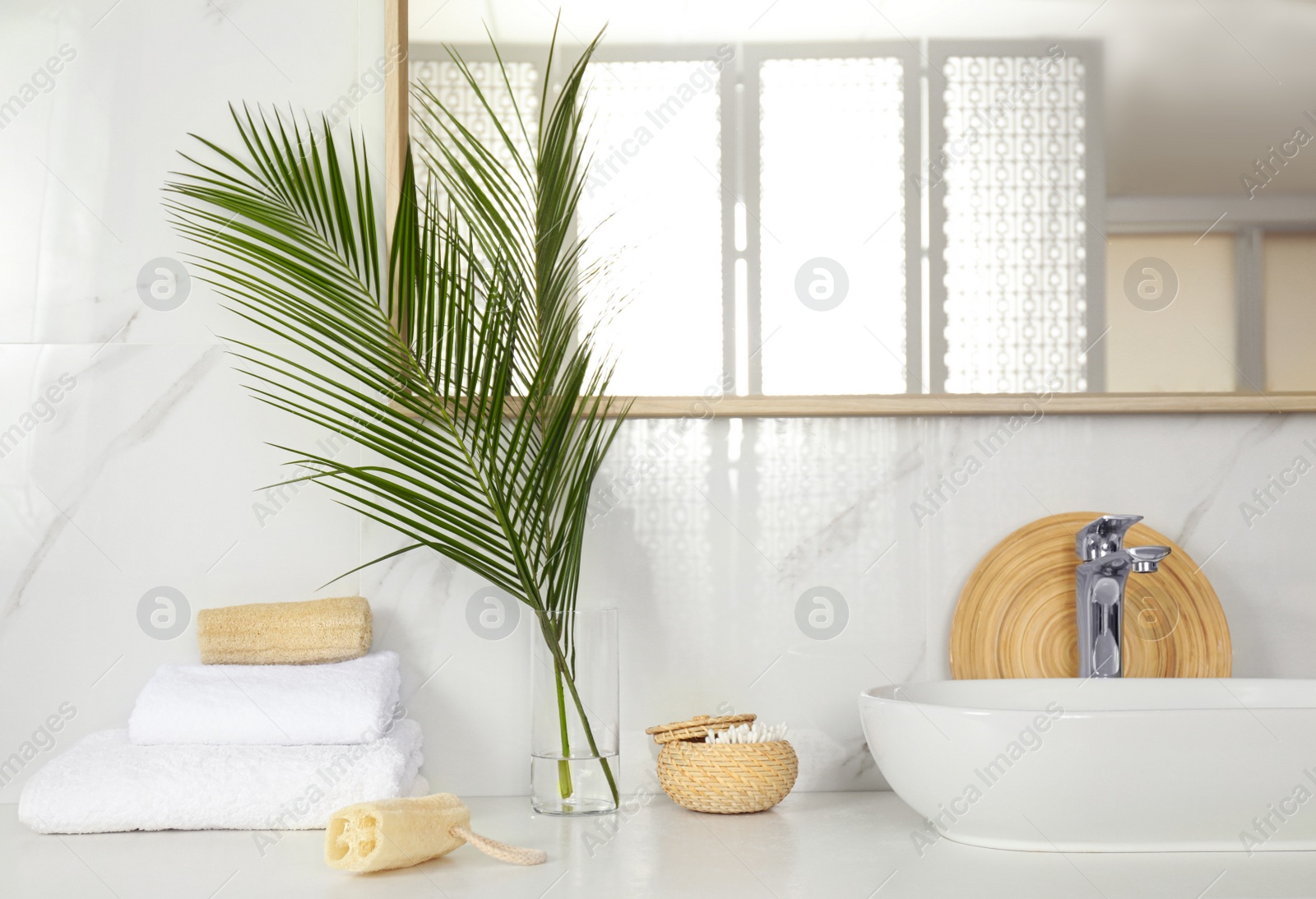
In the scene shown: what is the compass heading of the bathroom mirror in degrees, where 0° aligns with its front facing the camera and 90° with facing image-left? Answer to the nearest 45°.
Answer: approximately 0°

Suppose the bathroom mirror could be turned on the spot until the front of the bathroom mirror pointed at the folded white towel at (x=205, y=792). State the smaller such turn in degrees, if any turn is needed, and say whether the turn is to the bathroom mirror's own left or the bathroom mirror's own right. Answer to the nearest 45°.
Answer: approximately 45° to the bathroom mirror's own right

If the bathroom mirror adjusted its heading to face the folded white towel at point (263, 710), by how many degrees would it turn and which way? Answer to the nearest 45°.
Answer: approximately 45° to its right

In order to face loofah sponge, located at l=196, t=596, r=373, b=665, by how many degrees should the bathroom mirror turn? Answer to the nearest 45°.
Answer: approximately 90° to its right
